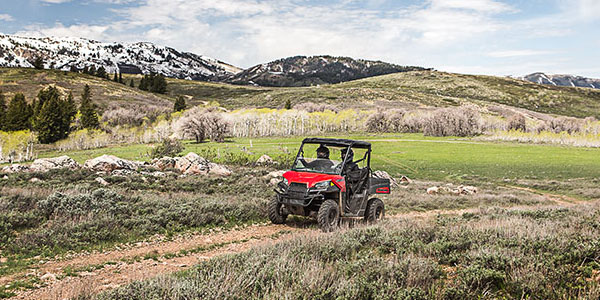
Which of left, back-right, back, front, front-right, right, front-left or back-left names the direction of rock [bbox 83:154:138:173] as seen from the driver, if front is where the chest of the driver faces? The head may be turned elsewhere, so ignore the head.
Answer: right

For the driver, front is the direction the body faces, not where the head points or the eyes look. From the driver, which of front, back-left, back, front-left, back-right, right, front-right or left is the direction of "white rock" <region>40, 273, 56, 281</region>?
front

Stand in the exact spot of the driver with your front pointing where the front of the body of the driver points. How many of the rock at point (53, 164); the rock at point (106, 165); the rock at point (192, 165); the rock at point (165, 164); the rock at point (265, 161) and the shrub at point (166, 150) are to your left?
0

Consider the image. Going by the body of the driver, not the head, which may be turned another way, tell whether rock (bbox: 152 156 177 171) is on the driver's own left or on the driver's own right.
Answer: on the driver's own right

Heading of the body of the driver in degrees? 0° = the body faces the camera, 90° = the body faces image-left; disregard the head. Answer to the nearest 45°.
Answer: approximately 45°

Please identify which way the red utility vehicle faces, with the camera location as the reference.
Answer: facing the viewer and to the left of the viewer

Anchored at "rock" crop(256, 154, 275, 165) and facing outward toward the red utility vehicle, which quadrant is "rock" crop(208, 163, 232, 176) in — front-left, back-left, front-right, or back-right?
front-right

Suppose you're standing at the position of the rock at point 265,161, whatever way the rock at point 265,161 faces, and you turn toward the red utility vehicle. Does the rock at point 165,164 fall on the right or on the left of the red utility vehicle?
right

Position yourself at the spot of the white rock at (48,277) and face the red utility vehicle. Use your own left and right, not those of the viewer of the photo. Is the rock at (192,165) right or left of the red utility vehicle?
left

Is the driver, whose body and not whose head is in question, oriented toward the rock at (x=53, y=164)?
no

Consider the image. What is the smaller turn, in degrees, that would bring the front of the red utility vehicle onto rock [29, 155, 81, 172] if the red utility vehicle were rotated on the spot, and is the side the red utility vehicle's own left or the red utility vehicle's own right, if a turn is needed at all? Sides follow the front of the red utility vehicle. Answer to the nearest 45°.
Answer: approximately 90° to the red utility vehicle's own right

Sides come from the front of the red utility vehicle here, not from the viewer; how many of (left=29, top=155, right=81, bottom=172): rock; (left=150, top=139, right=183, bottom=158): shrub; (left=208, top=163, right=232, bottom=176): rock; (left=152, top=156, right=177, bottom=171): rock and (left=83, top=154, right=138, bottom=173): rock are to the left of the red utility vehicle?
0

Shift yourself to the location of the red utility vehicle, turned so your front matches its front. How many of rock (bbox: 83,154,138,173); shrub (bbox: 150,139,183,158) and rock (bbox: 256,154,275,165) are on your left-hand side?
0

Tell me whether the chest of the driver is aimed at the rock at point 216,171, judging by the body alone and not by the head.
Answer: no

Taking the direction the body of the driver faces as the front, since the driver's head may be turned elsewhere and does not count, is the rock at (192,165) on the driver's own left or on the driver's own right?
on the driver's own right

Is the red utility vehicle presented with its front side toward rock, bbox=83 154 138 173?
no

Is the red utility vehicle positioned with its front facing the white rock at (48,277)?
yes

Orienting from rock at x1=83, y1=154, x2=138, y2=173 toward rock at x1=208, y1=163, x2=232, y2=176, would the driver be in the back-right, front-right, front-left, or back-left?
front-right
